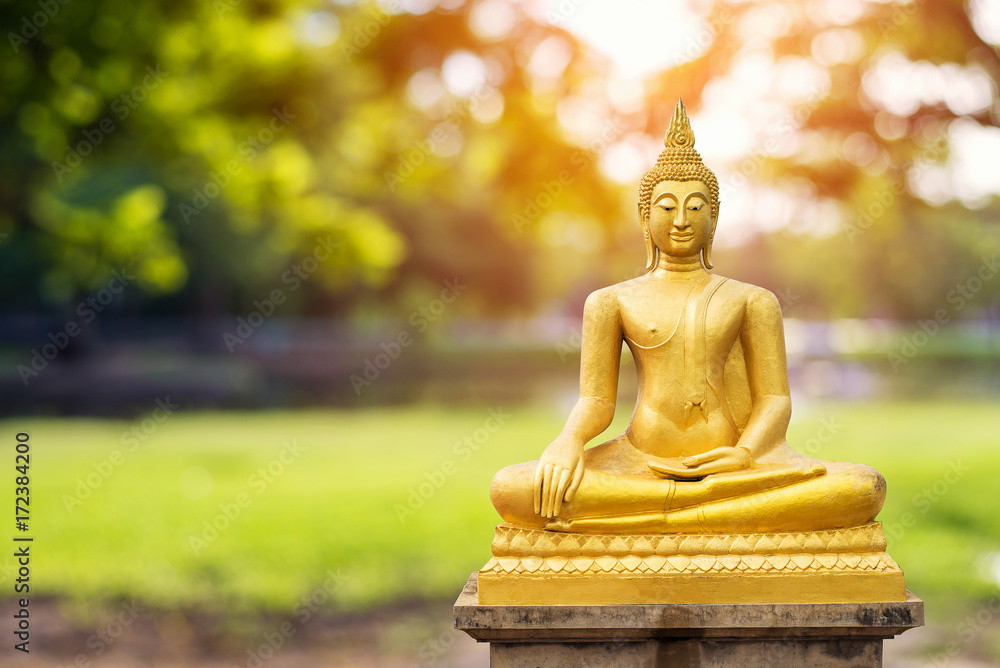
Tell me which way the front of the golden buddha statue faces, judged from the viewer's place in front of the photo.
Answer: facing the viewer
